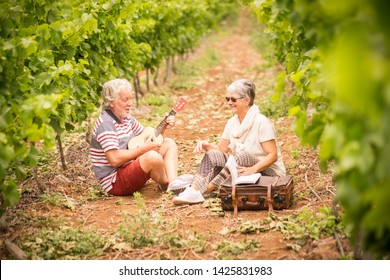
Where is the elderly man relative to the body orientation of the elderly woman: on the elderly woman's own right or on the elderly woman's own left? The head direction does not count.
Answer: on the elderly woman's own right

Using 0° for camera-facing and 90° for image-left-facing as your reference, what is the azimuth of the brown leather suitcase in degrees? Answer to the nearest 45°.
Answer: approximately 0°

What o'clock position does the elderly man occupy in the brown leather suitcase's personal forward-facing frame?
The elderly man is roughly at 4 o'clock from the brown leather suitcase.

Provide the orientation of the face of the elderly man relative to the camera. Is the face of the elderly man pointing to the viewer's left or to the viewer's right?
to the viewer's right

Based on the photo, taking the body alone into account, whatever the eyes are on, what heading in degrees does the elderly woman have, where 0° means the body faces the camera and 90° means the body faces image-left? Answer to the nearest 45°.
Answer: approximately 45°
